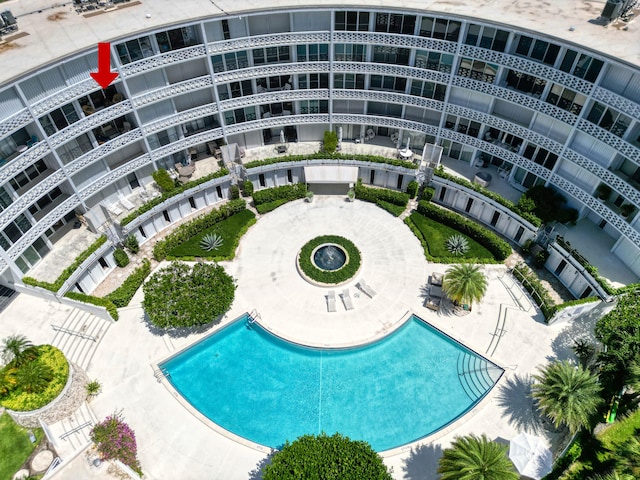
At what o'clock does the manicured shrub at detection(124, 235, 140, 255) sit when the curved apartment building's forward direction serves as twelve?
The manicured shrub is roughly at 2 o'clock from the curved apartment building.

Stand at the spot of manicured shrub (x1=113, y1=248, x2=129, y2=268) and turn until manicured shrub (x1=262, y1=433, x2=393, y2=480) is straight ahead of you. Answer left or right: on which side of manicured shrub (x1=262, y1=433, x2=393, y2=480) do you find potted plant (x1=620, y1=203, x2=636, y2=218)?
left

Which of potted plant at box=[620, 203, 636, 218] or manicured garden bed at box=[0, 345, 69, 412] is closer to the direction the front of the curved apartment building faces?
the manicured garden bed

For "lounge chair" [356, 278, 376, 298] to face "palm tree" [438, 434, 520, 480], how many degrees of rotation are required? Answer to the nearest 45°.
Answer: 0° — it already faces it

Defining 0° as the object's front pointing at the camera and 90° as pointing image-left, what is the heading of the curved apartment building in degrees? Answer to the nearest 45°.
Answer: approximately 0°

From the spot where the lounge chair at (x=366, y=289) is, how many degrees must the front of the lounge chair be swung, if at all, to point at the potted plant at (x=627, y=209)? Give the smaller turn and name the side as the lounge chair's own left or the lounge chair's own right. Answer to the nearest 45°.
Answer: approximately 45° to the lounge chair's own left

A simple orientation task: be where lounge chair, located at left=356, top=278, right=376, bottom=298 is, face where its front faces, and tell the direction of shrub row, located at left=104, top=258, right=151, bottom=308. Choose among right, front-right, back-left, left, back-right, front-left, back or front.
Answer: back-right

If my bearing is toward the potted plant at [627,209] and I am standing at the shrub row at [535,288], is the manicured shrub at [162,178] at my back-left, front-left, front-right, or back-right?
back-left

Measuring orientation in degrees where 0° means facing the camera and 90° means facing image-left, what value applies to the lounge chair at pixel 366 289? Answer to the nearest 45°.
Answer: approximately 315°
